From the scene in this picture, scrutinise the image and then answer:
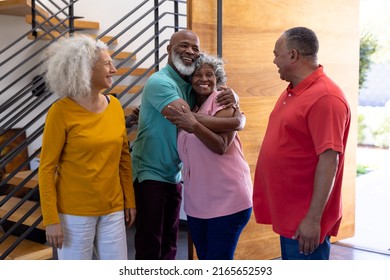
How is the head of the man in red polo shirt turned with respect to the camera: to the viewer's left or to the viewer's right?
to the viewer's left

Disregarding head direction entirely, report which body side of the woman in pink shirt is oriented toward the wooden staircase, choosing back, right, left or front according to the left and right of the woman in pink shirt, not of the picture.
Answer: right

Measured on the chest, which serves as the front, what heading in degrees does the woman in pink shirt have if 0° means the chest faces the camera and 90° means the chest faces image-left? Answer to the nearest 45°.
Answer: approximately 45°
